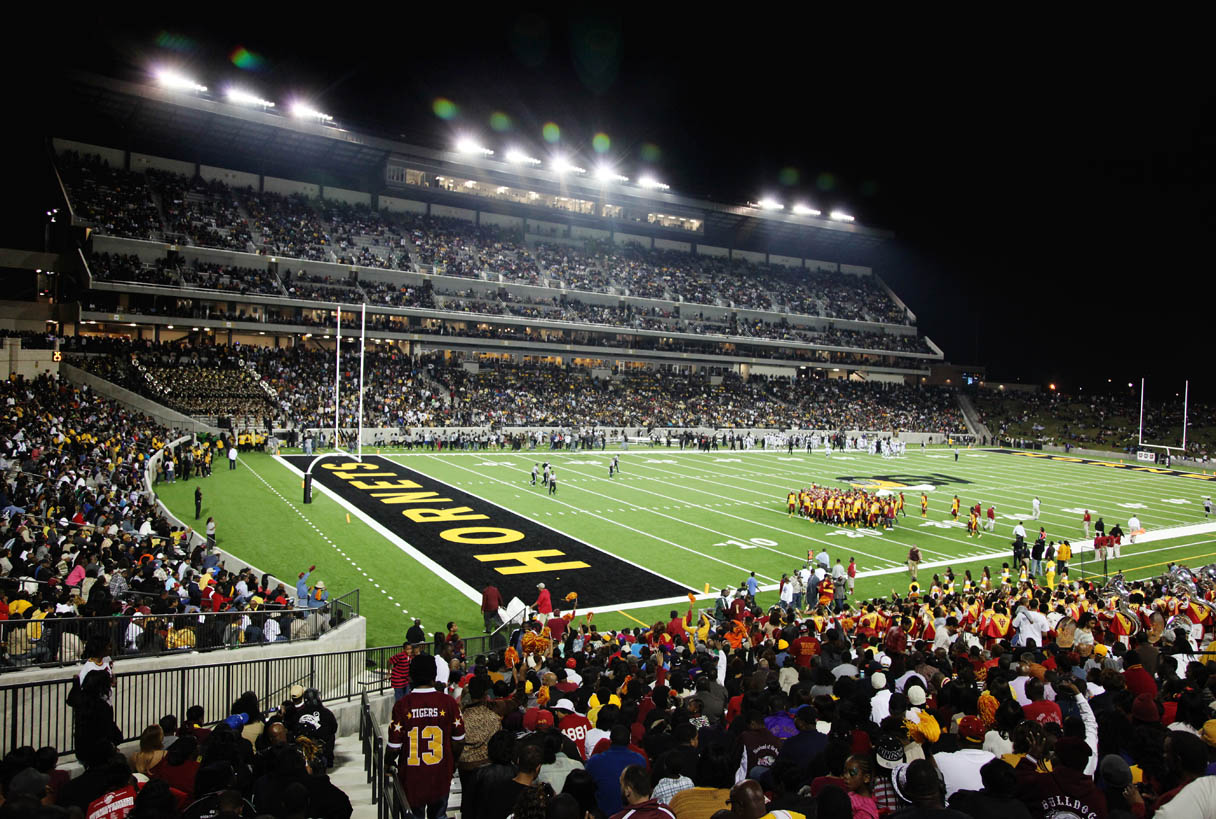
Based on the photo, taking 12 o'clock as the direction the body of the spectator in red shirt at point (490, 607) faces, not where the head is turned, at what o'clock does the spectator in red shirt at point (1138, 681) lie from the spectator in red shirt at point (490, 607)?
the spectator in red shirt at point (1138, 681) is roughly at 5 o'clock from the spectator in red shirt at point (490, 607).

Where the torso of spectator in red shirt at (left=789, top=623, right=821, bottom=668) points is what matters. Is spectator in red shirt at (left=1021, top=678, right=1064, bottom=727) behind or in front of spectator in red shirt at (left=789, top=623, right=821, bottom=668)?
behind

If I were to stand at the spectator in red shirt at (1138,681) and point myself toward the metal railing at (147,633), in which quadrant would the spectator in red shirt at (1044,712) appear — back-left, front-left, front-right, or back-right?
front-left

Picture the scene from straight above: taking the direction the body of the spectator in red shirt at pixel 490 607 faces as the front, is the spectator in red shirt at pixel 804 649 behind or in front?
behind

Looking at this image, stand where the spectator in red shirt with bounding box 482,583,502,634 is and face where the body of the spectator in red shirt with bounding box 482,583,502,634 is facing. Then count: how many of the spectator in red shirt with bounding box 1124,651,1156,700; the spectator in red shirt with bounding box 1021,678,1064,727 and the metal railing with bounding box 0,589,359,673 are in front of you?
0

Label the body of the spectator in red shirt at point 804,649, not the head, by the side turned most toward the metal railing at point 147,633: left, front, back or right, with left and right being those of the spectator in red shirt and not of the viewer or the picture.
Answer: left

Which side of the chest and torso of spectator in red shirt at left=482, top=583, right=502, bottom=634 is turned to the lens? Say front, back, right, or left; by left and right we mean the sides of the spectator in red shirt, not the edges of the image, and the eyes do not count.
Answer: back

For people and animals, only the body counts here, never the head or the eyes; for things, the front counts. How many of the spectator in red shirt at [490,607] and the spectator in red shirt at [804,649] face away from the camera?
2

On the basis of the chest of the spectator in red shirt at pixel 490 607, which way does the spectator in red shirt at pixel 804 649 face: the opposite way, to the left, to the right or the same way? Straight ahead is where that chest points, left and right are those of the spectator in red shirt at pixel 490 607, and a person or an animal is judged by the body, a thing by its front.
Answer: the same way

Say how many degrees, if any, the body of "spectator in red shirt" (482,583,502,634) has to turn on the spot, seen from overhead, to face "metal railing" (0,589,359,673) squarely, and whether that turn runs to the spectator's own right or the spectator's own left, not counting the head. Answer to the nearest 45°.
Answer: approximately 135° to the spectator's own left

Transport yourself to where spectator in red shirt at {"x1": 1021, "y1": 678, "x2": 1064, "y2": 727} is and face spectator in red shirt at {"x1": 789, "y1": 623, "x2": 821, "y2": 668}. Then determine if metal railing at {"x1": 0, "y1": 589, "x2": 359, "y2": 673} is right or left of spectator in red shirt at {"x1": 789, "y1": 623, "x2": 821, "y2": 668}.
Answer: left

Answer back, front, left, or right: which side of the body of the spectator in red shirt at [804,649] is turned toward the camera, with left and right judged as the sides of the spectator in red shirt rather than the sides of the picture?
back
